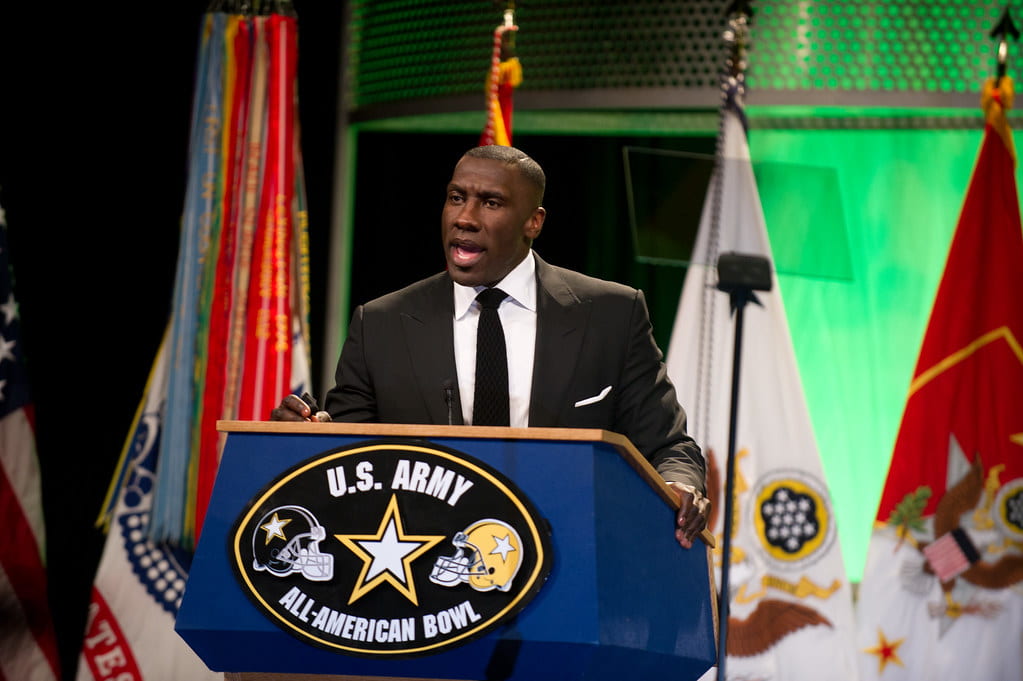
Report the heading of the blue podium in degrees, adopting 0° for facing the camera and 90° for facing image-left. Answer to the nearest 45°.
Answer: approximately 45°

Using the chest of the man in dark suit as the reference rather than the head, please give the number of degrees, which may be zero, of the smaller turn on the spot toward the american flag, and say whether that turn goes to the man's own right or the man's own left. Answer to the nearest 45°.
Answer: approximately 135° to the man's own right

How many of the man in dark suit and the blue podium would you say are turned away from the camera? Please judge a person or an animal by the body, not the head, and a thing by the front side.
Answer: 0

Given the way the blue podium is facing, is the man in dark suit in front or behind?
behind

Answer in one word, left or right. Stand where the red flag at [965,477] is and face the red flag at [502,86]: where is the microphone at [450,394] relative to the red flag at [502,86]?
left

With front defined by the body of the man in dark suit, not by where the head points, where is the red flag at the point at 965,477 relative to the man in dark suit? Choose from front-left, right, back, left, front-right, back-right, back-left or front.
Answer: back-left

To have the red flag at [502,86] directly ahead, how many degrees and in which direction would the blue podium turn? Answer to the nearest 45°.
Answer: approximately 135° to its right

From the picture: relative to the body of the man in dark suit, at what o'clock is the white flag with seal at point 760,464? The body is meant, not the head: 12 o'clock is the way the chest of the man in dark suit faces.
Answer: The white flag with seal is roughly at 7 o'clock from the man in dark suit.

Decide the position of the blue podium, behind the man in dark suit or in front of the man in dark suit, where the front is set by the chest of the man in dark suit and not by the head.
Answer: in front

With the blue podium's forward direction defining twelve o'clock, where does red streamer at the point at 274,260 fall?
The red streamer is roughly at 4 o'clock from the blue podium.

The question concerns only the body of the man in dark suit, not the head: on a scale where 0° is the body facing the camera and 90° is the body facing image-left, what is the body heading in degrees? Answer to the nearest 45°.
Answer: approximately 0°
